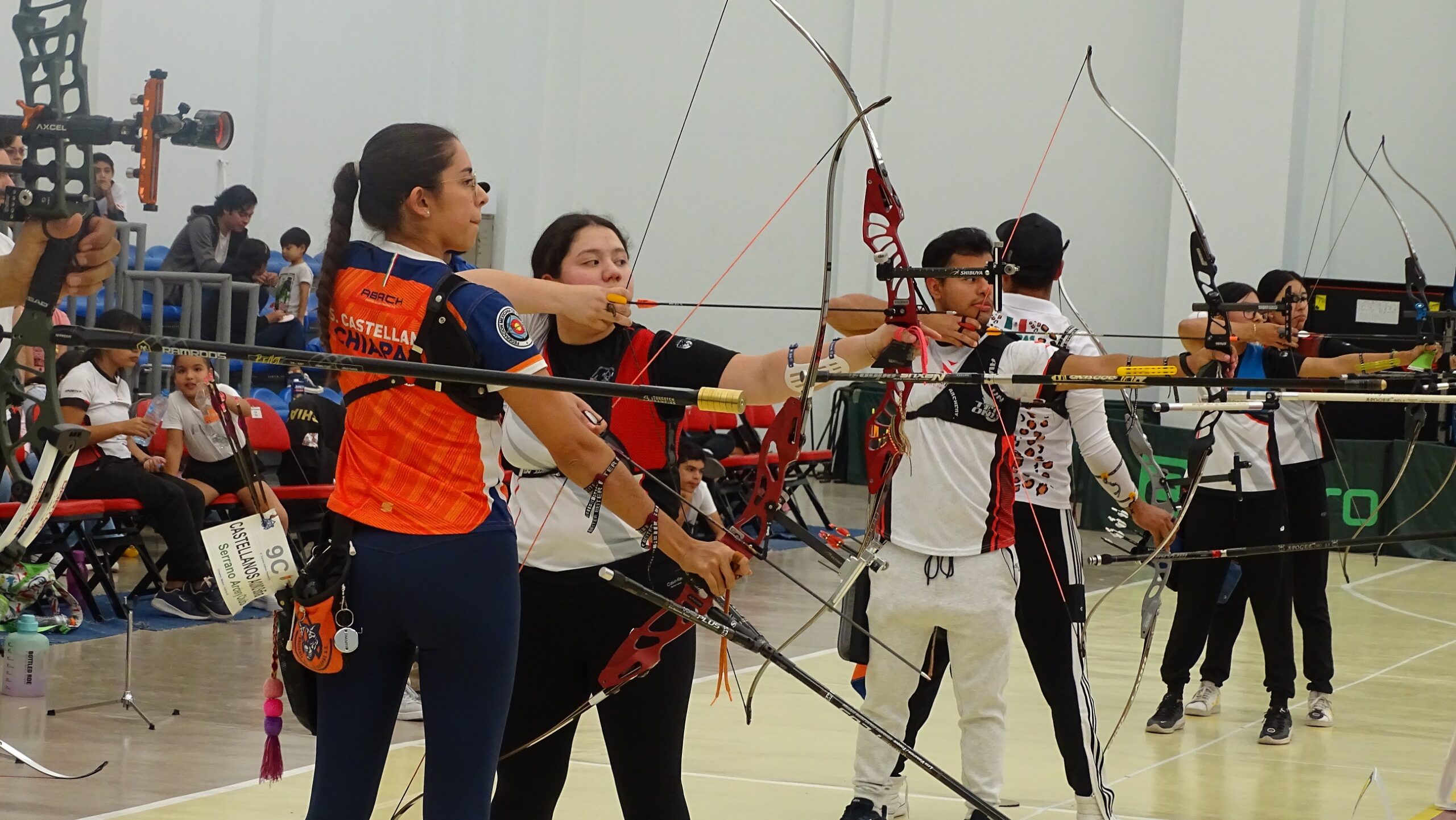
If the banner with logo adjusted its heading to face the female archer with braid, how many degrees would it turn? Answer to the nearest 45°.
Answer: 0° — it already faces them

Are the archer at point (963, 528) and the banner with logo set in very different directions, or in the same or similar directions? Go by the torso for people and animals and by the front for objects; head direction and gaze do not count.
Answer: same or similar directions

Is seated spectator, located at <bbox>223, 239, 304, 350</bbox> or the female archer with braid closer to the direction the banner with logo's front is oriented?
the female archer with braid

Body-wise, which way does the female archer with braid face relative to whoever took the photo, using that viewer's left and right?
facing away from the viewer and to the right of the viewer

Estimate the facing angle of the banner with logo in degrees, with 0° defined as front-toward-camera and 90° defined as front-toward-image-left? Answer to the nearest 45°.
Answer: approximately 0°

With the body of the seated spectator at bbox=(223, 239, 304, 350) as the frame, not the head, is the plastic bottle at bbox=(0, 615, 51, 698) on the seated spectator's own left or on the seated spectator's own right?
on the seated spectator's own right
